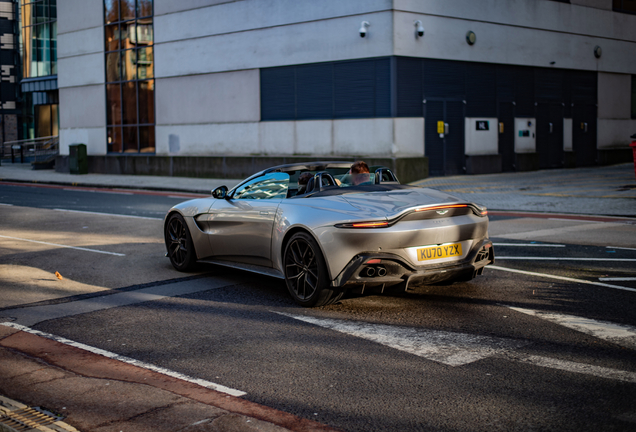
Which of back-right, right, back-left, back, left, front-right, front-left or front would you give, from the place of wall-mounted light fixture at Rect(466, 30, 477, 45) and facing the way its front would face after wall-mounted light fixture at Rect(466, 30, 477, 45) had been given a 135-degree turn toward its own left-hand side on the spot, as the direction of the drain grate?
back

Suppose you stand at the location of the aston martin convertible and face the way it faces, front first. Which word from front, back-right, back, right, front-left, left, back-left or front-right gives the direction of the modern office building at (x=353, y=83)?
front-right

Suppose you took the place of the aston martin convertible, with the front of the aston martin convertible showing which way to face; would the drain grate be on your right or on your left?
on your left

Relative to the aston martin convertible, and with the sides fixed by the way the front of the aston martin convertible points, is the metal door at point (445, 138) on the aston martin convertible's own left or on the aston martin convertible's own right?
on the aston martin convertible's own right

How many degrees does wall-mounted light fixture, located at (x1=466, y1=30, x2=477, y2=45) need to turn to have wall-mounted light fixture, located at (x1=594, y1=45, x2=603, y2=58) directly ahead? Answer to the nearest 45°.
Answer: approximately 90° to its left

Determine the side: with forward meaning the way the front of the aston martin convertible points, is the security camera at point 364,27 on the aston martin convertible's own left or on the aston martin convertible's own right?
on the aston martin convertible's own right

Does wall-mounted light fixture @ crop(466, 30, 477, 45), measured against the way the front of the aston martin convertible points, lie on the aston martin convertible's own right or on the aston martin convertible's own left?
on the aston martin convertible's own right

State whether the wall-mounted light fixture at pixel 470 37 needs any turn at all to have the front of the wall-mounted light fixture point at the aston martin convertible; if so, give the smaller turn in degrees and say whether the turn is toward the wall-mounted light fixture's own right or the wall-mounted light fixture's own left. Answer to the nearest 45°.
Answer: approximately 45° to the wall-mounted light fixture's own right

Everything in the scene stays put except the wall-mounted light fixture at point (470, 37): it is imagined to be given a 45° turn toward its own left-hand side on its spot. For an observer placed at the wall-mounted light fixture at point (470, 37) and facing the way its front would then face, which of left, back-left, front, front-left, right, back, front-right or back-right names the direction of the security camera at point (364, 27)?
back-right

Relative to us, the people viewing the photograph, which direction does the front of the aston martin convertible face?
facing away from the viewer and to the left of the viewer

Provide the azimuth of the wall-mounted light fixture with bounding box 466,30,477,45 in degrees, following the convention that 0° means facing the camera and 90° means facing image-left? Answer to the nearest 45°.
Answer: approximately 315°

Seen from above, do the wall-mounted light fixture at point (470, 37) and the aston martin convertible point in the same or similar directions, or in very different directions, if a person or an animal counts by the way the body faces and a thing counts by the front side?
very different directions

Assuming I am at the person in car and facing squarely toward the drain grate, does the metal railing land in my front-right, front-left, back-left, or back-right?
back-right
